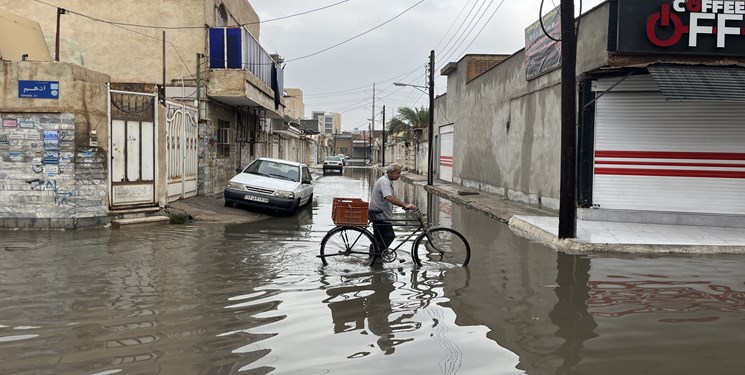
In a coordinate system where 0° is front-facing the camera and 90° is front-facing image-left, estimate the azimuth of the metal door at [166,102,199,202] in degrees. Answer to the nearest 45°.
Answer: approximately 315°

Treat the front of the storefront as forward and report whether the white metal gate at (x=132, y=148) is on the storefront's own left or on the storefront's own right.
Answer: on the storefront's own right

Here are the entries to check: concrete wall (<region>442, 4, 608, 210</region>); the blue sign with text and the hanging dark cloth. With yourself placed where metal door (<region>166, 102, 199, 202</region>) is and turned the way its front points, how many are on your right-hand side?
1

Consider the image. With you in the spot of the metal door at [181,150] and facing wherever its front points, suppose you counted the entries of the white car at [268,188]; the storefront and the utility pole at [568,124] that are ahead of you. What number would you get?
3

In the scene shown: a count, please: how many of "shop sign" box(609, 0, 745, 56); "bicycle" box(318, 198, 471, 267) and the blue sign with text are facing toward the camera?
2

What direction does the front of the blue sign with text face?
toward the camera

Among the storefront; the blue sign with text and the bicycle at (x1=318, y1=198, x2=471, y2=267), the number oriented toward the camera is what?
2

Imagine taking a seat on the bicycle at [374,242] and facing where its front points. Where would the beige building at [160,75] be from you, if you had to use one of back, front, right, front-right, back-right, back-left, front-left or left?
back-left

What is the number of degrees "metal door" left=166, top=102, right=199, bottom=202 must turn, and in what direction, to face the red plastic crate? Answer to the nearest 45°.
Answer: approximately 45° to its right

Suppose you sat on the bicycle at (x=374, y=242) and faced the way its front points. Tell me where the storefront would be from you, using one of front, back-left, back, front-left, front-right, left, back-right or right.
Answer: front-left

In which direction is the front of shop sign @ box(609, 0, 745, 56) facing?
toward the camera

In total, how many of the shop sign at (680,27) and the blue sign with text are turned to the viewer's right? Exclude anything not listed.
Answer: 0

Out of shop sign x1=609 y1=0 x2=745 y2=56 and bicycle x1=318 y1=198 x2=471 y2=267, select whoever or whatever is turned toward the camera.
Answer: the shop sign

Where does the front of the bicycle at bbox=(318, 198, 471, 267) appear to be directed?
to the viewer's right

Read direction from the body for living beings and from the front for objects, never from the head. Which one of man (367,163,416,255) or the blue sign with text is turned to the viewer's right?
the man

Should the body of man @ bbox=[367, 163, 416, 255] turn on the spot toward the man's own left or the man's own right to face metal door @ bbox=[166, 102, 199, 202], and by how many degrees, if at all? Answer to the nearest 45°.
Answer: approximately 135° to the man's own left

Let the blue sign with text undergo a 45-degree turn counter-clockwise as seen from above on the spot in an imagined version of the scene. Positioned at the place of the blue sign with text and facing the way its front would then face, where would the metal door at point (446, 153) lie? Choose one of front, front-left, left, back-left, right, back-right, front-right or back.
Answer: left

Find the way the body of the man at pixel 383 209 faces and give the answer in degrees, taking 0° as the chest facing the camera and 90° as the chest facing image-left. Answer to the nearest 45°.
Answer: approximately 270°

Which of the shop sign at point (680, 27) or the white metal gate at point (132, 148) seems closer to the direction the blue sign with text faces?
the shop sign
